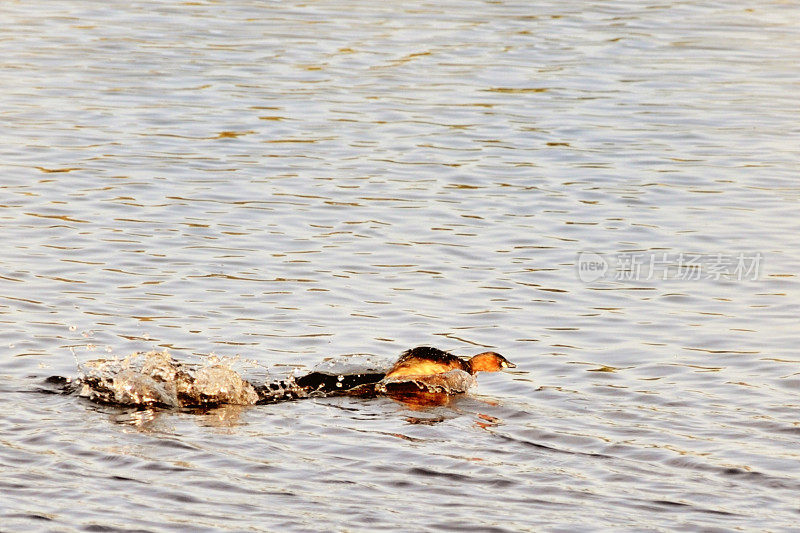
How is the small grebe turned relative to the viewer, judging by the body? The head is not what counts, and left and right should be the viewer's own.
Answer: facing to the right of the viewer

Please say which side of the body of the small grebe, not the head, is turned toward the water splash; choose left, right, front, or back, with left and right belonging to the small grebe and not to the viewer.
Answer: back
